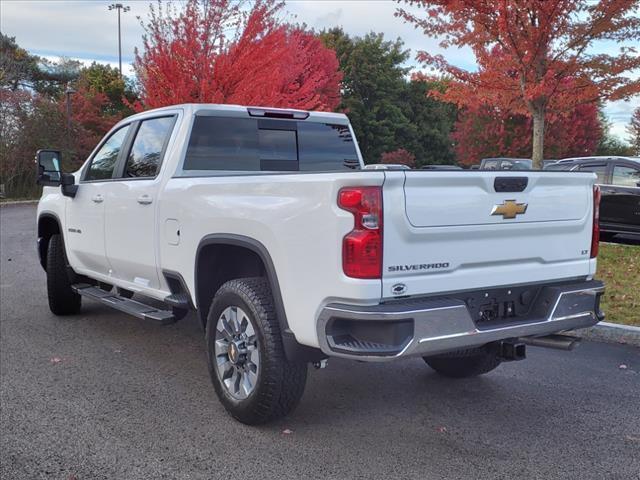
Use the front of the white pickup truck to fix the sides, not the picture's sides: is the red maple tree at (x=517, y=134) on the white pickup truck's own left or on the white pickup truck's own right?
on the white pickup truck's own right

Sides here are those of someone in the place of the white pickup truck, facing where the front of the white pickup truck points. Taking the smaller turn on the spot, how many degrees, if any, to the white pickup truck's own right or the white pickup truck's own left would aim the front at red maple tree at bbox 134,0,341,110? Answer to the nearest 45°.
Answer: approximately 45° to the white pickup truck's own right

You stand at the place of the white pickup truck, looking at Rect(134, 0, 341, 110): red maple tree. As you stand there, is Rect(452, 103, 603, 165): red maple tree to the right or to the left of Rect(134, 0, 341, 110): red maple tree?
right

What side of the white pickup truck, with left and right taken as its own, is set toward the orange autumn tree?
right

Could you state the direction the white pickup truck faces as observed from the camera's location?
facing away from the viewer and to the left of the viewer

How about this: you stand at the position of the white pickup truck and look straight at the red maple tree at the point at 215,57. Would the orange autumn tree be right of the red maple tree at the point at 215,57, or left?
right
